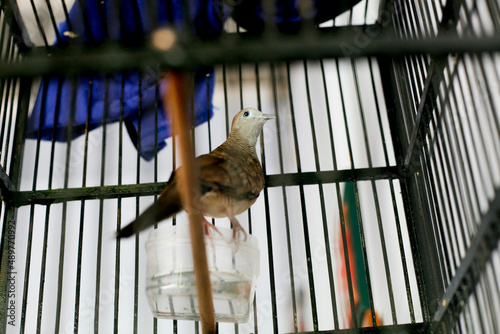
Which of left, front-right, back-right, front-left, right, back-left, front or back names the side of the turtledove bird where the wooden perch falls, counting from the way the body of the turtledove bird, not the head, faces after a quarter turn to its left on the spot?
back

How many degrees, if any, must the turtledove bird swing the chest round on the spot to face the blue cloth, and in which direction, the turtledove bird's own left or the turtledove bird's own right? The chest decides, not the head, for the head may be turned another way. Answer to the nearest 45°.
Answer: approximately 135° to the turtledove bird's own left

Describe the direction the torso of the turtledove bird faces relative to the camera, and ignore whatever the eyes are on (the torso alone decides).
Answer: to the viewer's right
